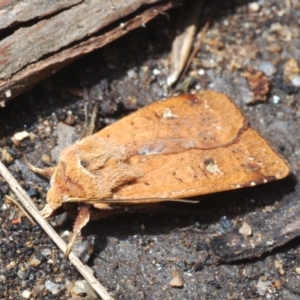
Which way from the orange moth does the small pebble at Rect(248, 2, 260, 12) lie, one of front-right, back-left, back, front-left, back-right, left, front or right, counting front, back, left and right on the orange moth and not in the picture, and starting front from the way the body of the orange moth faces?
back

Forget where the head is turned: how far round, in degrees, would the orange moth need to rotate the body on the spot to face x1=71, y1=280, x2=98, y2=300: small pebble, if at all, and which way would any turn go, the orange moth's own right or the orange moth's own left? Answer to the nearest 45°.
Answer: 0° — it already faces it

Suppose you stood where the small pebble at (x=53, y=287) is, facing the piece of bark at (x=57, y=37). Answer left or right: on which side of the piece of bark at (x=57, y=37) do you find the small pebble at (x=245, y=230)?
right

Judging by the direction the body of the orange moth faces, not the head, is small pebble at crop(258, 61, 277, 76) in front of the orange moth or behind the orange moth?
behind

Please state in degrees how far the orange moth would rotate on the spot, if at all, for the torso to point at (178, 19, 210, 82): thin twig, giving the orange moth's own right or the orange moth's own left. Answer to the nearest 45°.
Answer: approximately 180°

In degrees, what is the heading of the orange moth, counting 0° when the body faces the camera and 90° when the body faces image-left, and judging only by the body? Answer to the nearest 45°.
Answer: approximately 45°
